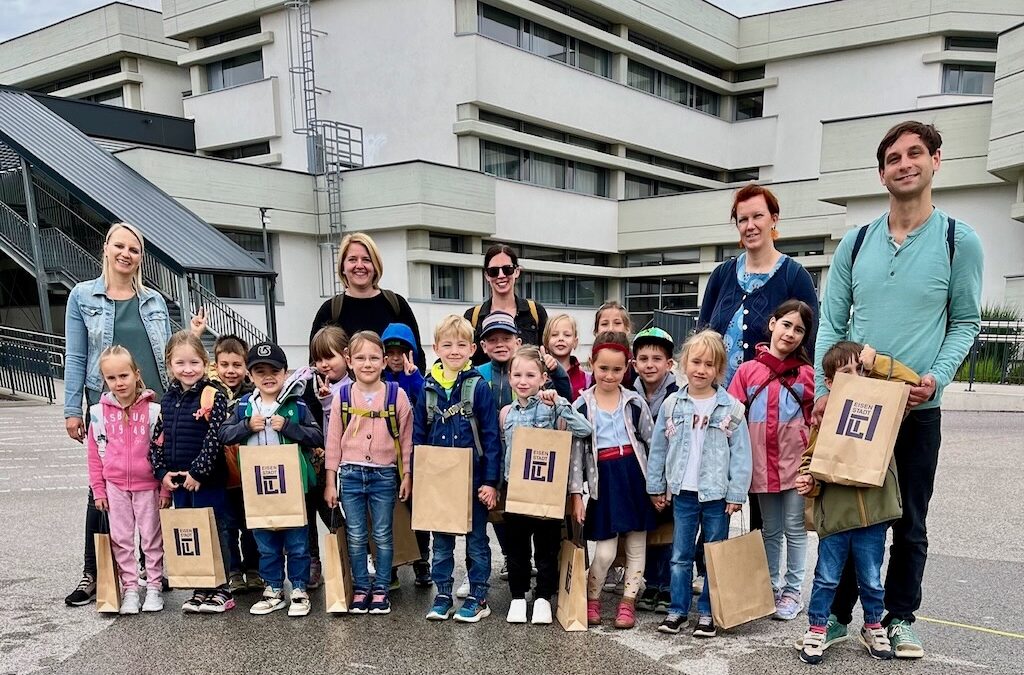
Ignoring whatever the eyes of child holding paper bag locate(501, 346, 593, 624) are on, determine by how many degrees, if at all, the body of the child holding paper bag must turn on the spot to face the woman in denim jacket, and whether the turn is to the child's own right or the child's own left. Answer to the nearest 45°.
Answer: approximately 90° to the child's own right

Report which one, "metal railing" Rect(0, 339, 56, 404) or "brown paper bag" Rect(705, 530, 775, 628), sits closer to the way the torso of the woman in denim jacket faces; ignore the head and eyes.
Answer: the brown paper bag

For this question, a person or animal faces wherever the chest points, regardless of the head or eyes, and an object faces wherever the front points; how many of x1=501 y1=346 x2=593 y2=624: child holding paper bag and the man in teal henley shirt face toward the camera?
2

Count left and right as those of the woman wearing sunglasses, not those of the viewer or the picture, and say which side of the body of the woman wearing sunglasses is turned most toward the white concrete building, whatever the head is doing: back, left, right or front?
back

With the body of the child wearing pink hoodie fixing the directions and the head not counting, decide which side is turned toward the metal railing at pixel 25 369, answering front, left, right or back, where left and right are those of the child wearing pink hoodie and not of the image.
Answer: back

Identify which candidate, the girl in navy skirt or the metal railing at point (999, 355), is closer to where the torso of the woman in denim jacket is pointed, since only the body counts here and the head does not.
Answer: the girl in navy skirt

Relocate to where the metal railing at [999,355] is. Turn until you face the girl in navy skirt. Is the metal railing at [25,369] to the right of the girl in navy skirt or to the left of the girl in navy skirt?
right
